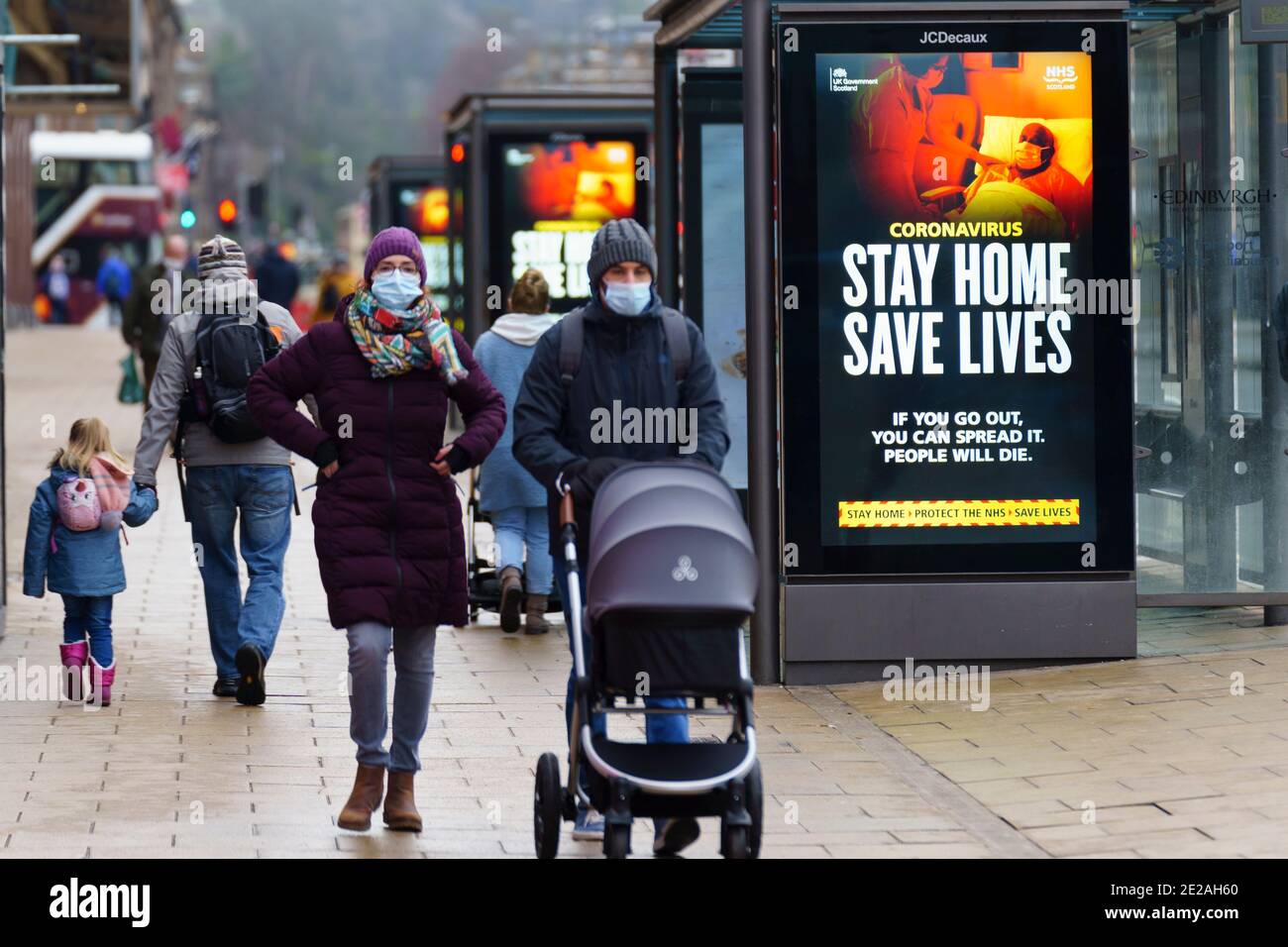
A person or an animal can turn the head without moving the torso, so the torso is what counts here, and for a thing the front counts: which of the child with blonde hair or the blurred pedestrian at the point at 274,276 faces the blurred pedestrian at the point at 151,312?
the child with blonde hair

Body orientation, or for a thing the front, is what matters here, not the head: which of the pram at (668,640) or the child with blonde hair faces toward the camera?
the pram

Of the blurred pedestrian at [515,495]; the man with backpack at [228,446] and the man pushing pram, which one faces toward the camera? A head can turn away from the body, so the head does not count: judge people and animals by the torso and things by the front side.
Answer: the man pushing pram

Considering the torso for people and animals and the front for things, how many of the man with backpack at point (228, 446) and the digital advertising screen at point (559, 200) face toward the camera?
1

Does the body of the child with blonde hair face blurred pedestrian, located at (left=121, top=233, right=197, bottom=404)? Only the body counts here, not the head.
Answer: yes

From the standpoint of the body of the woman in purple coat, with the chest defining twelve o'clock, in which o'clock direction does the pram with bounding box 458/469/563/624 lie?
The pram is roughly at 6 o'clock from the woman in purple coat.

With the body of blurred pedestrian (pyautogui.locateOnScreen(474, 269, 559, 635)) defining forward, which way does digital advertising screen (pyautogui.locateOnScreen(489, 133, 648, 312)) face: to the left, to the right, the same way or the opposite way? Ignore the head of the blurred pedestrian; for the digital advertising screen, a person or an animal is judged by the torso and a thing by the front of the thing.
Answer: the opposite way

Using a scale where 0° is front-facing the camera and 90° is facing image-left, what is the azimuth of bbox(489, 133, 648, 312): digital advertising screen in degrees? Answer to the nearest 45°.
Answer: approximately 0°

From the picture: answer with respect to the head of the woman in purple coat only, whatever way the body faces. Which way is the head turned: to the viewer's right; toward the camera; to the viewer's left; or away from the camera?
toward the camera

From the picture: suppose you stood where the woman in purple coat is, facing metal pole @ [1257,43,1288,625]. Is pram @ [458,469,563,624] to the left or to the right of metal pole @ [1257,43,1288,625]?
left

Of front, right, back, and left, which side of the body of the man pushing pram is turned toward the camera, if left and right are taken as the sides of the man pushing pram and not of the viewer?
front

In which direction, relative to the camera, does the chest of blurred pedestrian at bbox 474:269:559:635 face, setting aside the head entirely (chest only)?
away from the camera

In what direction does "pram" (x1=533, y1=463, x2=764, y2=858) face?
toward the camera

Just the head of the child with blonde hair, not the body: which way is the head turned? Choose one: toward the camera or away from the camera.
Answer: away from the camera

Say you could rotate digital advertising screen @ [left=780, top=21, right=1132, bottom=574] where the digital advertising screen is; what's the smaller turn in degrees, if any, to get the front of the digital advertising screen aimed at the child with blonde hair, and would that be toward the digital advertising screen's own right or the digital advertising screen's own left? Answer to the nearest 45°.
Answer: approximately 90° to the digital advertising screen's own right

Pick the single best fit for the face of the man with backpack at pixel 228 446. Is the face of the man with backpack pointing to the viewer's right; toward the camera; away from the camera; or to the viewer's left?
away from the camera

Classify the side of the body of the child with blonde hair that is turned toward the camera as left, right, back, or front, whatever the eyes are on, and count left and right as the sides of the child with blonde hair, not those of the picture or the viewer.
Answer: back

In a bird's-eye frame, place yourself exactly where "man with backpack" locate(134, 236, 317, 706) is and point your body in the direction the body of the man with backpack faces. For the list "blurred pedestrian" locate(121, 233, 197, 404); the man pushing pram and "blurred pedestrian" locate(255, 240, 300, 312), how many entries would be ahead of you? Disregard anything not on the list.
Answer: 2
